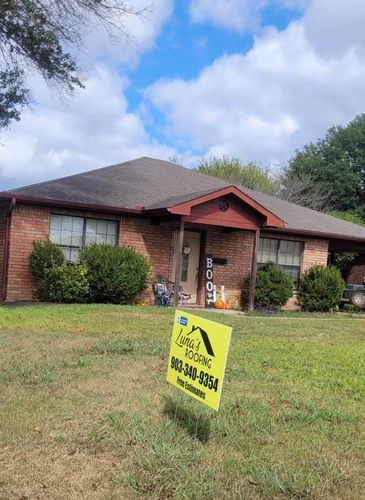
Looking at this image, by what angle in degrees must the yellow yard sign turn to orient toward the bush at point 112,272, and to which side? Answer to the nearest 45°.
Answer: approximately 135° to its right

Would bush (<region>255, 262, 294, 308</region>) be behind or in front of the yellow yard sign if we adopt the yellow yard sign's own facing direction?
behind

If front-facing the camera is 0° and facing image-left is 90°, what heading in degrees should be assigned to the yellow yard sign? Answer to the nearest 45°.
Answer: approximately 45°

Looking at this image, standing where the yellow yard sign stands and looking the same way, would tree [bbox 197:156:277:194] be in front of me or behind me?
behind

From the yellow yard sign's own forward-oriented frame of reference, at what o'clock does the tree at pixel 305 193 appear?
The tree is roughly at 5 o'clock from the yellow yard sign.

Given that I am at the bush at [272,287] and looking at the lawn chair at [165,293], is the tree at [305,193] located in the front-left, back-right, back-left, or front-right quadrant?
back-right

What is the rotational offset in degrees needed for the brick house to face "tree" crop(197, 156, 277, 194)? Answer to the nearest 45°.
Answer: approximately 135° to its left

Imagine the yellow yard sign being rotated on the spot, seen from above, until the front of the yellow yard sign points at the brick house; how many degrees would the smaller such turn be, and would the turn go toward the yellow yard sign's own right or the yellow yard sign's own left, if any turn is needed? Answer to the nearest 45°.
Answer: approximately 135° to the yellow yard sign's own right

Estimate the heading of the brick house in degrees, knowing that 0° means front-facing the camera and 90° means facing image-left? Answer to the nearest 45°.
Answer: approximately 315°
